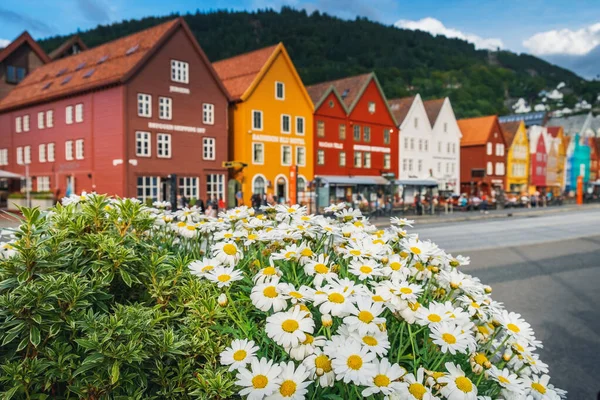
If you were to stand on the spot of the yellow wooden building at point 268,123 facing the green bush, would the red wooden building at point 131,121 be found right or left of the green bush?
right

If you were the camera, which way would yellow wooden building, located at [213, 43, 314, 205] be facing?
facing the viewer and to the right of the viewer

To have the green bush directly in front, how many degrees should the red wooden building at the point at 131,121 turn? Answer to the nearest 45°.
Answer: approximately 45° to its right

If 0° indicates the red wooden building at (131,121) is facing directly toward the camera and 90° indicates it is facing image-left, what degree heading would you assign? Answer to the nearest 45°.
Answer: approximately 315°

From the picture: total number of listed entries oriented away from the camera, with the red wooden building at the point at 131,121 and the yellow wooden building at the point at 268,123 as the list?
0

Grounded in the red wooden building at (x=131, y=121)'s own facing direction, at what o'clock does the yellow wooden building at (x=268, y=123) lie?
The yellow wooden building is roughly at 10 o'clock from the red wooden building.

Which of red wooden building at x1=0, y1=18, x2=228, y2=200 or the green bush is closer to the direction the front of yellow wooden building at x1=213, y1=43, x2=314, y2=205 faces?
the green bush

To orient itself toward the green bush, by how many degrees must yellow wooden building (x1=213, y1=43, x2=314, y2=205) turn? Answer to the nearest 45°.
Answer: approximately 45° to its right

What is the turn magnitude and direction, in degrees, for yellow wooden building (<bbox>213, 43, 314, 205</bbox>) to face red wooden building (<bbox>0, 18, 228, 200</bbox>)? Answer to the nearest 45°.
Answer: approximately 90° to its right
